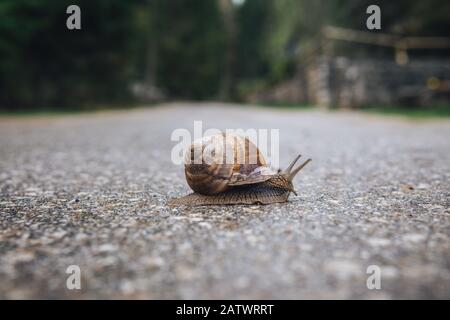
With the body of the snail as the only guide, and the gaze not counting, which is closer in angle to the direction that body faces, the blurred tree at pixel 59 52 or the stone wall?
the stone wall

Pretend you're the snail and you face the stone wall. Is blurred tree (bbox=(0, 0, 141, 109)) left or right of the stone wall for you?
left

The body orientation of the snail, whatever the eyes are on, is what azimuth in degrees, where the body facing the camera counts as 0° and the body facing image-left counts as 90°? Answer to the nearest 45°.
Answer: approximately 270°

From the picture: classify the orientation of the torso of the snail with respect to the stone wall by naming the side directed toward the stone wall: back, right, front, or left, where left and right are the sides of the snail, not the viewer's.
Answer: left

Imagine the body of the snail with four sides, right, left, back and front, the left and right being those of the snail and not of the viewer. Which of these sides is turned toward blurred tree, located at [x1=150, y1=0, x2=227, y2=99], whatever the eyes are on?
left
